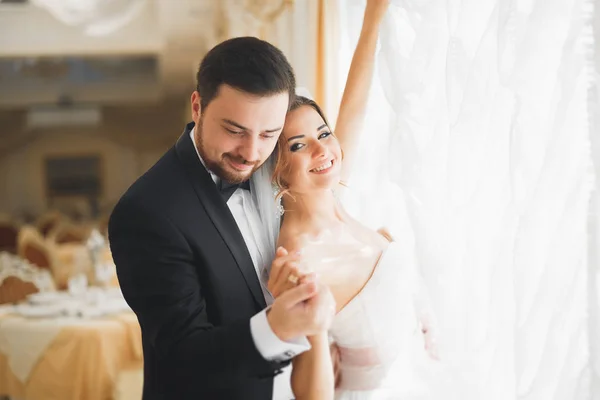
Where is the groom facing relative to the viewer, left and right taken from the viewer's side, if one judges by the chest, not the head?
facing the viewer and to the right of the viewer

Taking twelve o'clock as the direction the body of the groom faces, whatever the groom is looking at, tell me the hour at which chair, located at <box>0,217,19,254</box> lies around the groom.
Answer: The chair is roughly at 7 o'clock from the groom.

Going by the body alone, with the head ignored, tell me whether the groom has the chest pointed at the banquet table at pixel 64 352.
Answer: no

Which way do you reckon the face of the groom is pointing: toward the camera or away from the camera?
toward the camera

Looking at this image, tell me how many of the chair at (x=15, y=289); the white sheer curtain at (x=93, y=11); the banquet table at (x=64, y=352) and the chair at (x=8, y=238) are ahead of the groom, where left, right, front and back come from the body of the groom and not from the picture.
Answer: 0

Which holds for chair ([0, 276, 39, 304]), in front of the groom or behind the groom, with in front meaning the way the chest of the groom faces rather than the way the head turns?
behind

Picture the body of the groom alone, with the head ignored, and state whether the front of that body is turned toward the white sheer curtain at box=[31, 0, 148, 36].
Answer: no

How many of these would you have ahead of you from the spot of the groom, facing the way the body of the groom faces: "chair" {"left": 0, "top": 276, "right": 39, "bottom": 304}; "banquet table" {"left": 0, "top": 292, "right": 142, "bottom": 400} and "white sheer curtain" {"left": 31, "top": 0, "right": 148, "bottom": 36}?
0
